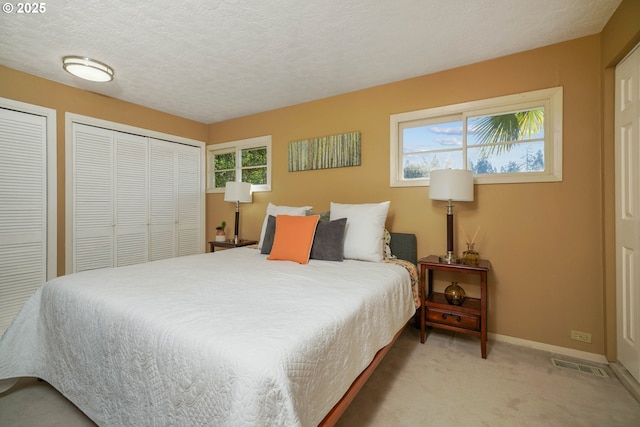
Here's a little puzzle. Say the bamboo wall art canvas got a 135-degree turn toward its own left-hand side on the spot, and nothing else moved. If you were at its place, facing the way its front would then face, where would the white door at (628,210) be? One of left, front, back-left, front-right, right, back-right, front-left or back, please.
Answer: front-right

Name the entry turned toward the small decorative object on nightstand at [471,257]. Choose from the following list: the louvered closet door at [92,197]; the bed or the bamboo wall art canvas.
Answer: the louvered closet door

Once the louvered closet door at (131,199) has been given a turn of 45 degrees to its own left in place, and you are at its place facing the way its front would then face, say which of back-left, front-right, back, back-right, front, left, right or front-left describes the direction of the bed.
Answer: right

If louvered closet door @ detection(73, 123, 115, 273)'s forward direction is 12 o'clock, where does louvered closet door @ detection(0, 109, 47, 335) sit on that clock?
louvered closet door @ detection(0, 109, 47, 335) is roughly at 4 o'clock from louvered closet door @ detection(73, 123, 115, 273).

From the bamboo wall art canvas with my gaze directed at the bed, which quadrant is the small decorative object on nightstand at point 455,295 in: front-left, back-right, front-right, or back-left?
front-left

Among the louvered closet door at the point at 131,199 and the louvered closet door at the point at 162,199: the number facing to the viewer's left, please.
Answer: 0

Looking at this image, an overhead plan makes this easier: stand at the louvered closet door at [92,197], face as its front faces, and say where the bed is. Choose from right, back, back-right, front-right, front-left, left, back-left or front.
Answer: front-right

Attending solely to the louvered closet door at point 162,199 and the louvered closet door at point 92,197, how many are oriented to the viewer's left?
0

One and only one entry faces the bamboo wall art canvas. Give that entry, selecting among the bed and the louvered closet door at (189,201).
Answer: the louvered closet door

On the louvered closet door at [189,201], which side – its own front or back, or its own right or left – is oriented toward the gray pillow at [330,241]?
front

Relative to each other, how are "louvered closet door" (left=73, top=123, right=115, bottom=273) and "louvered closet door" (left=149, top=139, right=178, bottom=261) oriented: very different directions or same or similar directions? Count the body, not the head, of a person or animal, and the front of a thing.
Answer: same or similar directions

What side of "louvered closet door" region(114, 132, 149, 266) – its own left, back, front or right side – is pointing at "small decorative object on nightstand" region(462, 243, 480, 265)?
front

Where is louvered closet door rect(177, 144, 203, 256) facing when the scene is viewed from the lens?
facing the viewer and to the right of the viewer

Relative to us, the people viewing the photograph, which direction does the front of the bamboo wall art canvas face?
facing the viewer and to the left of the viewer

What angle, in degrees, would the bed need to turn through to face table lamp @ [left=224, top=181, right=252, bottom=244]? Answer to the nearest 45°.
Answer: approximately 135° to its right

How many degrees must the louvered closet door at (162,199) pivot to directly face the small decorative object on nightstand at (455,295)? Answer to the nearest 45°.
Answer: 0° — it already faces it

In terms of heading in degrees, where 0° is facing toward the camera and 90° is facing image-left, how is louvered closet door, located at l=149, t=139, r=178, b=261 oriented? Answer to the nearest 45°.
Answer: approximately 315°

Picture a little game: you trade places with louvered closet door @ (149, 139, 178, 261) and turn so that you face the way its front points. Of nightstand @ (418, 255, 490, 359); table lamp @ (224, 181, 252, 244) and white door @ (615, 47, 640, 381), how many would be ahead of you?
3

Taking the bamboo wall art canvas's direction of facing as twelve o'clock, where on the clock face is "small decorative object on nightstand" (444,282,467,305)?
The small decorative object on nightstand is roughly at 9 o'clock from the bamboo wall art canvas.

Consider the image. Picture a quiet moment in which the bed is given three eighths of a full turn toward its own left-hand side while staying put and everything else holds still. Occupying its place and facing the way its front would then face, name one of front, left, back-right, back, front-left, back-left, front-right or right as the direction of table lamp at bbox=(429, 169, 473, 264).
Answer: front
